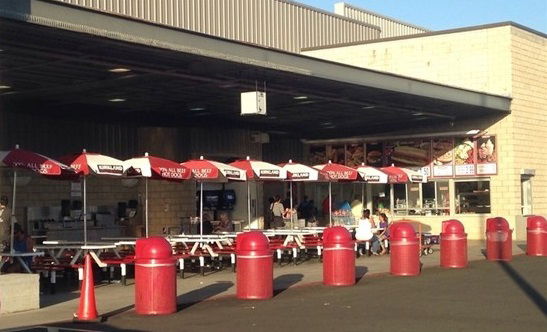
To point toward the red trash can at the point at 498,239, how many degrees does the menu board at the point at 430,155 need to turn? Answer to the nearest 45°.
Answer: approximately 45° to its left

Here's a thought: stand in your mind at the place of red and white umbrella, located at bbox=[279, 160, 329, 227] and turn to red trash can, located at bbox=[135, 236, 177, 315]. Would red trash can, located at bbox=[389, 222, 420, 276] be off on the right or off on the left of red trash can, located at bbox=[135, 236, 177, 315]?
left

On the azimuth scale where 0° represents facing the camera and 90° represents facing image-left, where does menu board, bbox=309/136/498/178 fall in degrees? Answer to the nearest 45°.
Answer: approximately 45°

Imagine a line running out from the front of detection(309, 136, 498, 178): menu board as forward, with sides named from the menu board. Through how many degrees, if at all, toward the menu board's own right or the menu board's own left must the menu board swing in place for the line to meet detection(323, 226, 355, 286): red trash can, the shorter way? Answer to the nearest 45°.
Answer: approximately 45° to the menu board's own left

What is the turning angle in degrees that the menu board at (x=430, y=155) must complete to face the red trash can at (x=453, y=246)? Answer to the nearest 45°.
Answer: approximately 45° to its left
